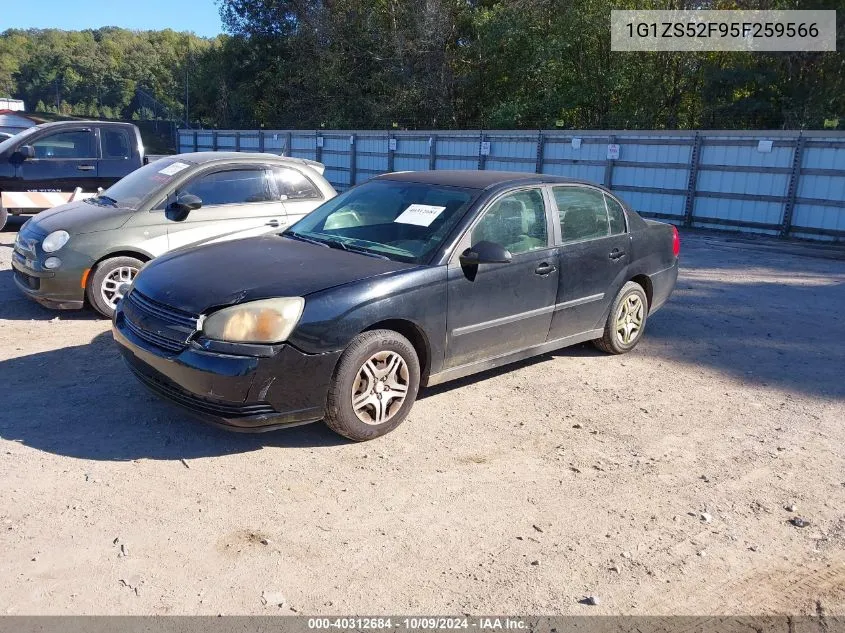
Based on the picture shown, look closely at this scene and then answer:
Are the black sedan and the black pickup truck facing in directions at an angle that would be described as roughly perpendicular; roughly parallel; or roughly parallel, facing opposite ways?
roughly parallel

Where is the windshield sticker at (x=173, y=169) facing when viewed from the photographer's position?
facing the viewer and to the left of the viewer

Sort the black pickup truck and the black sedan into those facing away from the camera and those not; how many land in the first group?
0

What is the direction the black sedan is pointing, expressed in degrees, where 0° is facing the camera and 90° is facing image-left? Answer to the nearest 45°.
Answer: approximately 45°

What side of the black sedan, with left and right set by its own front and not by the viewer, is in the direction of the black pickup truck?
right

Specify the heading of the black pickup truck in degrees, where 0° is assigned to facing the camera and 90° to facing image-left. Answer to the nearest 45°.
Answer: approximately 90°

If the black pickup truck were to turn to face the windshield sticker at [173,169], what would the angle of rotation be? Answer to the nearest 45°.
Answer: approximately 90° to its left

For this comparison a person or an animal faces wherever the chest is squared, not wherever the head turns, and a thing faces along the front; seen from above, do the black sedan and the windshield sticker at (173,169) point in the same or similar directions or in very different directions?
same or similar directions

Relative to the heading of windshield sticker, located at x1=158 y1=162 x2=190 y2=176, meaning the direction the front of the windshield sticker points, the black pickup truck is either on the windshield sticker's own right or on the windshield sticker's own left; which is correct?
on the windshield sticker's own right

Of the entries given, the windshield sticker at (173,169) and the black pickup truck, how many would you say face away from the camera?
0

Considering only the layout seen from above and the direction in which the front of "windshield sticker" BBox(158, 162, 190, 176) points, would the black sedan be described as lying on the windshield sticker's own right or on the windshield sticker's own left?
on the windshield sticker's own left

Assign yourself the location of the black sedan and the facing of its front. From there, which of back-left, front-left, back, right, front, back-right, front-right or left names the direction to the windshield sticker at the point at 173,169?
right
